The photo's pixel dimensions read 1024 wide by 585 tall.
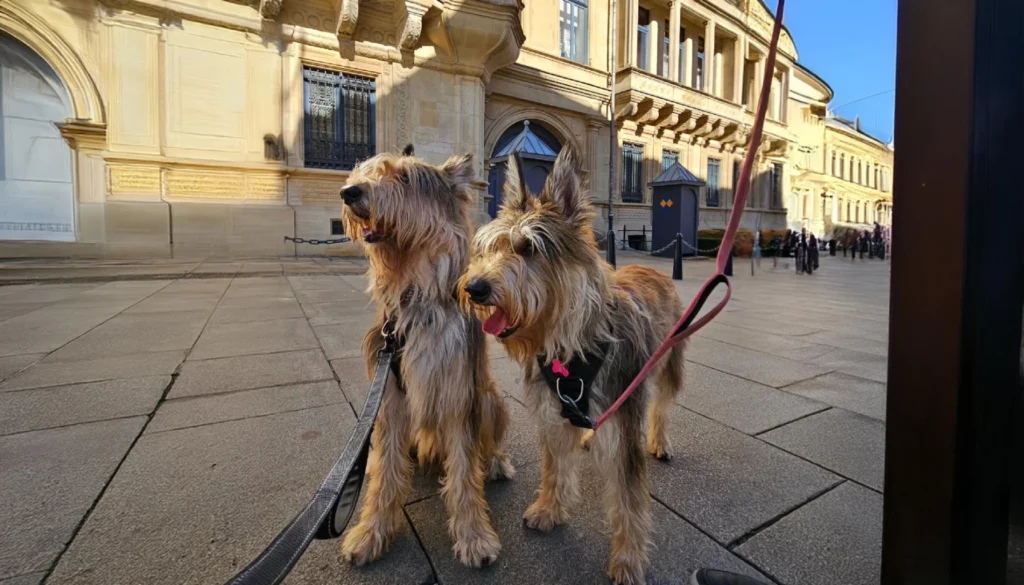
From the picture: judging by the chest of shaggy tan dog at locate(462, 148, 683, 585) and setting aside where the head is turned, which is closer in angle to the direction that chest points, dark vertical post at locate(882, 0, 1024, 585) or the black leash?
the black leash

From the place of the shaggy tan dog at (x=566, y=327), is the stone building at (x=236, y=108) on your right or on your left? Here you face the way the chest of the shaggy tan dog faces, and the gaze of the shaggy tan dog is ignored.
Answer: on your right

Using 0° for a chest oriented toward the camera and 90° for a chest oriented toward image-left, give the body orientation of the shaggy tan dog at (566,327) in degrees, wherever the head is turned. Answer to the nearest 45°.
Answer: approximately 45°

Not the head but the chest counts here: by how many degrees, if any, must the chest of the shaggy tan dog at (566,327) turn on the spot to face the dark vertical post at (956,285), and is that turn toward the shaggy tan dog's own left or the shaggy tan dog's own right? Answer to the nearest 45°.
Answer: approximately 90° to the shaggy tan dog's own left

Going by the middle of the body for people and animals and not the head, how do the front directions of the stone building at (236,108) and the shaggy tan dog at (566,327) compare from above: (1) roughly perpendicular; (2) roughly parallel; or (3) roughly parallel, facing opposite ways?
roughly perpendicular

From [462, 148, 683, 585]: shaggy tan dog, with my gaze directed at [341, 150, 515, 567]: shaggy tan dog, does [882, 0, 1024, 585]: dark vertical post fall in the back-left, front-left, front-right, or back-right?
back-left

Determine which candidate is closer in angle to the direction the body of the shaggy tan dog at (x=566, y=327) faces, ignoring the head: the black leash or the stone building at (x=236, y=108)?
the black leash

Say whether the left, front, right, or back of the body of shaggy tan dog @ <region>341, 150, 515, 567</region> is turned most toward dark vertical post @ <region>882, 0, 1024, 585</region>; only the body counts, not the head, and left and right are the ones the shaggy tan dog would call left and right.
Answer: left

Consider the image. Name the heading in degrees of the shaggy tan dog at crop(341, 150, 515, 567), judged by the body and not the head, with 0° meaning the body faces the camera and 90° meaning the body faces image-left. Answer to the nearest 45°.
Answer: approximately 45°
